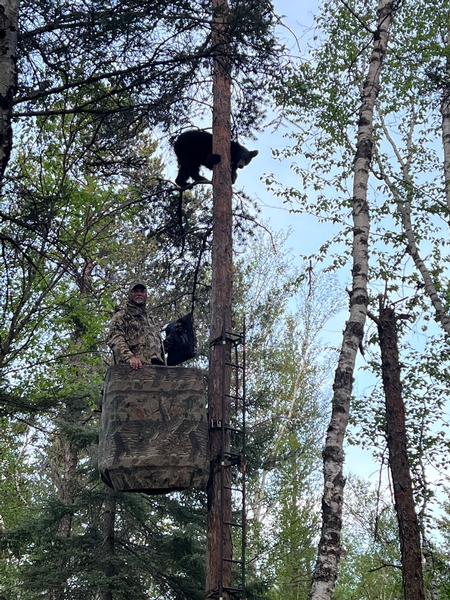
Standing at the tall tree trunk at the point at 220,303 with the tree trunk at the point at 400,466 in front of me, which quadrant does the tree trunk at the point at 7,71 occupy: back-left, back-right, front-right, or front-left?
back-right

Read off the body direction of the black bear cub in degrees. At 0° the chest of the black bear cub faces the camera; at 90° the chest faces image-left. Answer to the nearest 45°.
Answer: approximately 270°
